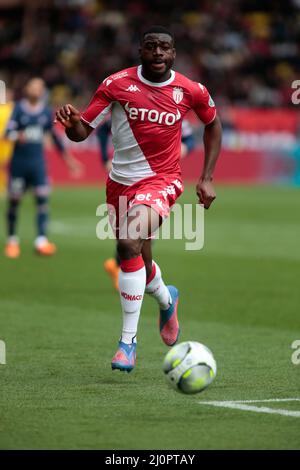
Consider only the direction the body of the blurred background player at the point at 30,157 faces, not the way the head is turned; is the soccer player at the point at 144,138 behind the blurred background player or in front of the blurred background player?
in front

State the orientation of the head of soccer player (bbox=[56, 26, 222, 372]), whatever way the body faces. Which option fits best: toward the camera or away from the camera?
toward the camera

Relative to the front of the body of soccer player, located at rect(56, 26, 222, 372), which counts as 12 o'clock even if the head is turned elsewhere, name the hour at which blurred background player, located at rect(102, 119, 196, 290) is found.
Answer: The blurred background player is roughly at 6 o'clock from the soccer player.

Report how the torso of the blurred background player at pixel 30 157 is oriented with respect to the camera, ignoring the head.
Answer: toward the camera

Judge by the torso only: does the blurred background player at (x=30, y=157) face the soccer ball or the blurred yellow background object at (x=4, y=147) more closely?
the soccer ball

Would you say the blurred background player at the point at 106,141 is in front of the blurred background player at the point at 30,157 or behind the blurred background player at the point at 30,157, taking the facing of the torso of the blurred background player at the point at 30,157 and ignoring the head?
in front

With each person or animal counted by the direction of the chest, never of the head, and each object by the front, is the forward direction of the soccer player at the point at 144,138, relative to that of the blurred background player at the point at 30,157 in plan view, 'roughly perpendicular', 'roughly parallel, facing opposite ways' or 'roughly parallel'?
roughly parallel

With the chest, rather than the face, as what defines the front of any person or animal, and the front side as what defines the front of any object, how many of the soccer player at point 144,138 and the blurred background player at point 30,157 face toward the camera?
2

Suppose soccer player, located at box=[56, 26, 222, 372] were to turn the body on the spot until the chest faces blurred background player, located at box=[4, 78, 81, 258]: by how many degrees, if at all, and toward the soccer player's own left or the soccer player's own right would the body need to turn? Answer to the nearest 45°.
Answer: approximately 180°

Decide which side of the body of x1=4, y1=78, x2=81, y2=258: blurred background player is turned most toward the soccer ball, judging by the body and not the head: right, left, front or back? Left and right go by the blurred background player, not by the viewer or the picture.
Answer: front
